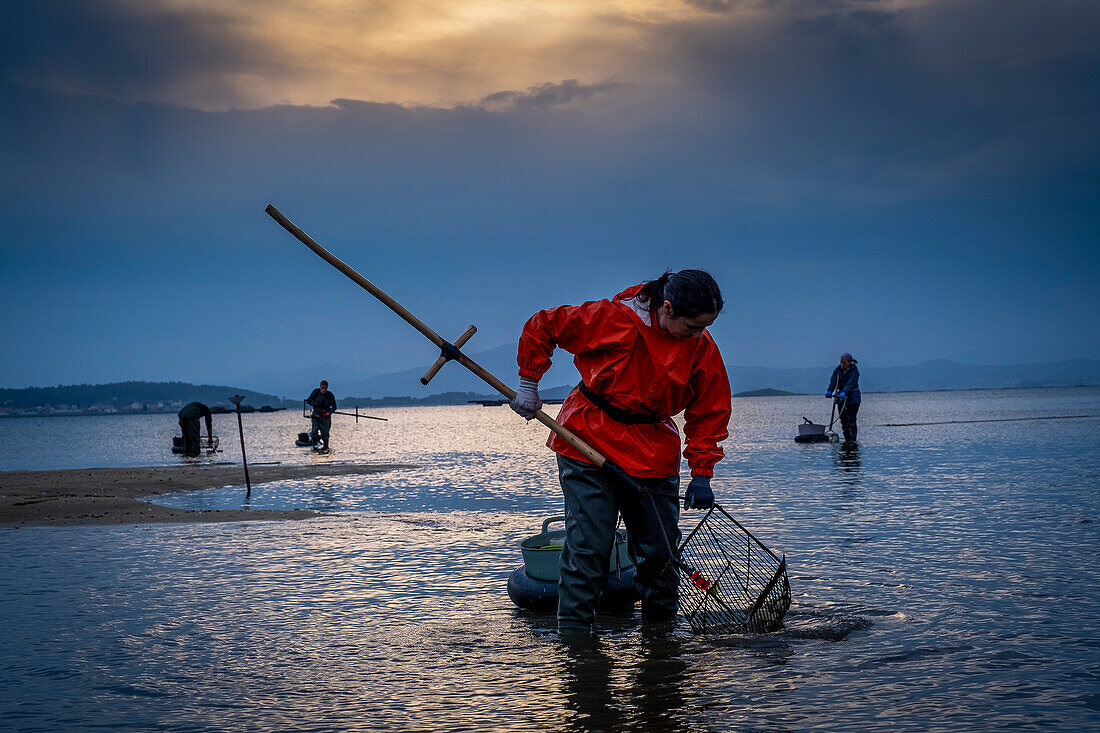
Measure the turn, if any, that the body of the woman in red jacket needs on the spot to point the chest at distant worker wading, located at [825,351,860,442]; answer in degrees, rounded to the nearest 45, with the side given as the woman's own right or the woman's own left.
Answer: approximately 135° to the woman's own left

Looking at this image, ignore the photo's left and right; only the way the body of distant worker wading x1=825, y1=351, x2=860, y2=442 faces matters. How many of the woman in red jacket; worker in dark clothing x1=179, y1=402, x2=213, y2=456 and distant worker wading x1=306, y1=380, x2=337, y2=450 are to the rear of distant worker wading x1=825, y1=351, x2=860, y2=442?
0

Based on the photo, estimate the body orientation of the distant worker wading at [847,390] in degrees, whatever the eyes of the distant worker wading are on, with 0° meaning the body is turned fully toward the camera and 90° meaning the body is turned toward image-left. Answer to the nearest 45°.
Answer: approximately 45°

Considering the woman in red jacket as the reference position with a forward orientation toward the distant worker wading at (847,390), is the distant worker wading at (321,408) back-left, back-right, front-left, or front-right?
front-left

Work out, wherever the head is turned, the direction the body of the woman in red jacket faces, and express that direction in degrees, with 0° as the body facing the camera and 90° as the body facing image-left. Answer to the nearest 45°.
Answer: approximately 315°

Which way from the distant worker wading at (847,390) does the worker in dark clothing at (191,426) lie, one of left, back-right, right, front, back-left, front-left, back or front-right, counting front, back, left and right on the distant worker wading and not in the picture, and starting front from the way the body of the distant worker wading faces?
front-right

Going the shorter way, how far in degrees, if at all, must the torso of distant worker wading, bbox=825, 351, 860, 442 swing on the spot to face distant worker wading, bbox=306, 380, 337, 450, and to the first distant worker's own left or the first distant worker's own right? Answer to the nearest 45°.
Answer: approximately 45° to the first distant worker's own right

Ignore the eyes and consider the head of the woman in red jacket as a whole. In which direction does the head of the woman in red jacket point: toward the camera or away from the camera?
toward the camera

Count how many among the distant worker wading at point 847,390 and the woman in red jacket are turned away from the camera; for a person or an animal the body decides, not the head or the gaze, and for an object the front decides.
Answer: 0

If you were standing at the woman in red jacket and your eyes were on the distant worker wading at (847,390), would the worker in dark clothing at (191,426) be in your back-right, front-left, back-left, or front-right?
front-left

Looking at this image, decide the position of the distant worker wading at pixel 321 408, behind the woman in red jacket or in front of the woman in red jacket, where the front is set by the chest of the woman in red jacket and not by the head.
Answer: behind
